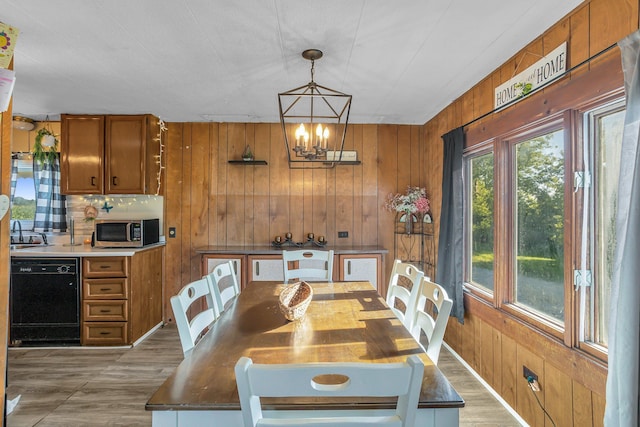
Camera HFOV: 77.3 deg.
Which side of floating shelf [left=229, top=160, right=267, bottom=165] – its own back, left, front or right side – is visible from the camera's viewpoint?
front

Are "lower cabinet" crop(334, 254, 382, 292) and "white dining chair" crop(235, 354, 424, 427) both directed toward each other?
yes

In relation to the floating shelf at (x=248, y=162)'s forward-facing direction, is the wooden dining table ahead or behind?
ahead

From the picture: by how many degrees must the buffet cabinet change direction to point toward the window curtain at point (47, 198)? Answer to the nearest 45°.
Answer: approximately 90° to its right

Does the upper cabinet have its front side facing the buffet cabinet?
no

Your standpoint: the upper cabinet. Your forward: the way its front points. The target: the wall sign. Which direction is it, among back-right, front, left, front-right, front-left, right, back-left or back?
front-left

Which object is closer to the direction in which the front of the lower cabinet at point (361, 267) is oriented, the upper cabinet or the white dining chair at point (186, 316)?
the white dining chair

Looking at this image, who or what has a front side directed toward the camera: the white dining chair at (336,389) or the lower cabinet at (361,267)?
the lower cabinet

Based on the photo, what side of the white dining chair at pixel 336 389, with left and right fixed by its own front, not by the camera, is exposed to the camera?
back

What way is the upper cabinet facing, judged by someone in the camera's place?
facing the viewer

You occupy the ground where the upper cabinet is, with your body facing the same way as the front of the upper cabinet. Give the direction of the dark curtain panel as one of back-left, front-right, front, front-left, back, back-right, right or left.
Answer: front-left

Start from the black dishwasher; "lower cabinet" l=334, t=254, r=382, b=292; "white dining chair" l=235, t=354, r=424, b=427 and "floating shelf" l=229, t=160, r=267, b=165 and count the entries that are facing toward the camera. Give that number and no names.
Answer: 3

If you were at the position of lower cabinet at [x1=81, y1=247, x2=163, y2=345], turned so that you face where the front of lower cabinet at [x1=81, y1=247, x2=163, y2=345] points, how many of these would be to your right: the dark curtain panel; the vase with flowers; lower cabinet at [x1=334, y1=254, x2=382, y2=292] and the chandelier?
0

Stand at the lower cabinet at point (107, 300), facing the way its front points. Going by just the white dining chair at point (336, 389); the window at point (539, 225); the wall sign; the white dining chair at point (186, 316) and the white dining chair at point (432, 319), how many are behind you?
0

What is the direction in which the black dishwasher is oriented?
toward the camera

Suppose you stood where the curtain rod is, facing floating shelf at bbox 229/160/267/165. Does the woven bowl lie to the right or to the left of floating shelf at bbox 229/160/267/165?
left

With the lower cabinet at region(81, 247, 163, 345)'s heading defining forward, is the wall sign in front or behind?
in front

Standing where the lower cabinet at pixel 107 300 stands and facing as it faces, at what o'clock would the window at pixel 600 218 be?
The window is roughly at 11 o'clock from the lower cabinet.

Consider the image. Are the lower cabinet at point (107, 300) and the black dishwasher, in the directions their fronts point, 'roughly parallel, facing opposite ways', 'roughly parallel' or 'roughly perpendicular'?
roughly parallel
